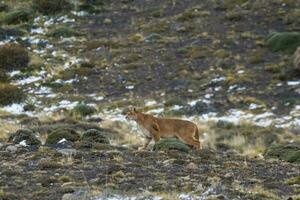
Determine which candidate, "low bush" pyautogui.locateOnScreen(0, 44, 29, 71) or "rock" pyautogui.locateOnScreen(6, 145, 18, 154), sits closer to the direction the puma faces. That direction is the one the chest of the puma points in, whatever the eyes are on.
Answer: the rock

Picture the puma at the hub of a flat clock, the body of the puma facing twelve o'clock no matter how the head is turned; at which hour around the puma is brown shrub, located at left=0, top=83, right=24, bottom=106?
The brown shrub is roughly at 2 o'clock from the puma.

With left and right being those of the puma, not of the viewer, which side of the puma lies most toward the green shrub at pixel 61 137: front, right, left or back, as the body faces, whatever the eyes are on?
front

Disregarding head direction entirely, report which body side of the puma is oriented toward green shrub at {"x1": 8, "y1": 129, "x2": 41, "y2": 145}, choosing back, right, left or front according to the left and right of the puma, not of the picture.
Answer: front

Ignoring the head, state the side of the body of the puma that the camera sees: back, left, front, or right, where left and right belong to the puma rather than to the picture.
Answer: left

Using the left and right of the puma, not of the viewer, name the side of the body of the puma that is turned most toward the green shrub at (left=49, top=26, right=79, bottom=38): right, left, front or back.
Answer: right

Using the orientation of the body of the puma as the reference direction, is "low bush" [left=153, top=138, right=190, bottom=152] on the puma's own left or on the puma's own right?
on the puma's own left

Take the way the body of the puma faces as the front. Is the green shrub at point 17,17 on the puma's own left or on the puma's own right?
on the puma's own right

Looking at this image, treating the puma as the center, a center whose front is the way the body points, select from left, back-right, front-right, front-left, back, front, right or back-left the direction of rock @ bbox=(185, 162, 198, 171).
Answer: left

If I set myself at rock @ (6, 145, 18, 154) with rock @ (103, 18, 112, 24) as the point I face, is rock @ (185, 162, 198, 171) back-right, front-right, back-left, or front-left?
back-right

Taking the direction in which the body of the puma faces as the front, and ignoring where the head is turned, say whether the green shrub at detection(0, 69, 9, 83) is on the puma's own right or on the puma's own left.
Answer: on the puma's own right

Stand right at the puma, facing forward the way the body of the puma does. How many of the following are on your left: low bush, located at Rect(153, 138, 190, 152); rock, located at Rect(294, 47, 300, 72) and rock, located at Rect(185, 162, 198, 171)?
2

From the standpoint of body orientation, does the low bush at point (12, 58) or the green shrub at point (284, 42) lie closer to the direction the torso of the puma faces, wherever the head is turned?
the low bush
